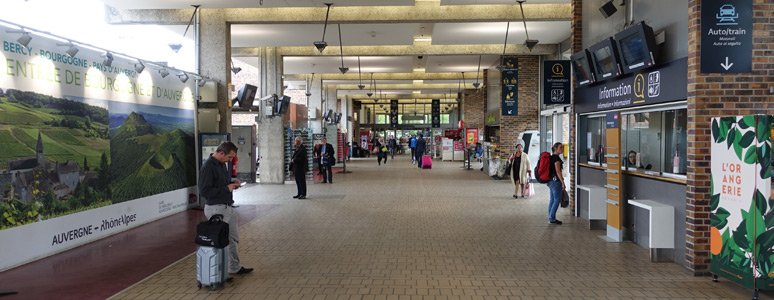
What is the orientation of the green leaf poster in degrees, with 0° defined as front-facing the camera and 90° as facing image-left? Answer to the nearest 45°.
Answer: approximately 45°

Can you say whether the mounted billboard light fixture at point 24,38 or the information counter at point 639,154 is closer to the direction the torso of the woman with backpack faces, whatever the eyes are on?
the information counter

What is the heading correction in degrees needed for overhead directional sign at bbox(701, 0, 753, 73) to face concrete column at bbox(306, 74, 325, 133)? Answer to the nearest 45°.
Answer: approximately 135° to its right

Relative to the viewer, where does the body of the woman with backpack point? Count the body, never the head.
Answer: to the viewer's right

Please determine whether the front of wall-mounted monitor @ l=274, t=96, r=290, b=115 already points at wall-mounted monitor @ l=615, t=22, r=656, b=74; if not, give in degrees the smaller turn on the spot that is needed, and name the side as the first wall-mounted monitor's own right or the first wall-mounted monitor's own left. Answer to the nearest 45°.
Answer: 0° — it already faces it

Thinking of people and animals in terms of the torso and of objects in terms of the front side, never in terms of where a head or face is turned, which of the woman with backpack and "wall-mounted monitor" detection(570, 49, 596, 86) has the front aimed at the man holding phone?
the wall-mounted monitor

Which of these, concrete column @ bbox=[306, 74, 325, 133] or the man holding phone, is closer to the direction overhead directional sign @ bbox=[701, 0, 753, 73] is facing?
the man holding phone
